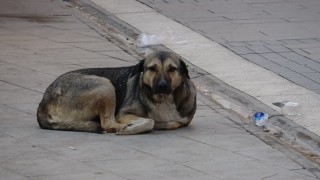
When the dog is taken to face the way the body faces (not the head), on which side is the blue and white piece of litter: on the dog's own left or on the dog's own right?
on the dog's own left

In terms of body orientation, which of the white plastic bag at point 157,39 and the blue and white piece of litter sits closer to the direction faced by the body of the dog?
the blue and white piece of litter

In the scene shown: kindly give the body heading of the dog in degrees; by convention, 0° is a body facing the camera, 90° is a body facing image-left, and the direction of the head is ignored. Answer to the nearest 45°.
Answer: approximately 315°

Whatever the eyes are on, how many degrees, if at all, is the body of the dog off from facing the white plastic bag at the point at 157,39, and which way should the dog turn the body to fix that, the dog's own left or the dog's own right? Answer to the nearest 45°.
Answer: approximately 135° to the dog's own left
